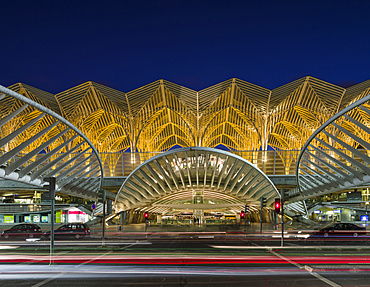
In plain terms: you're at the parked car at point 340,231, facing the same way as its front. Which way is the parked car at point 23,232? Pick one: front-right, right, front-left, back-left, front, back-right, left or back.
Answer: front

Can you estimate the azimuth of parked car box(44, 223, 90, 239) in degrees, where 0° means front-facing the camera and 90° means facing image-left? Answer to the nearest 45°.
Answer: approximately 90°

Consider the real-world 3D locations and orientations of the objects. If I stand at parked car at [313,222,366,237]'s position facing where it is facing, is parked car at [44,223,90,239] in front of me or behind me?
in front

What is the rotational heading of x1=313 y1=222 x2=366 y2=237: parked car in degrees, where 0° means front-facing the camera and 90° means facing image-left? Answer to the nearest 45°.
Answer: approximately 90°
